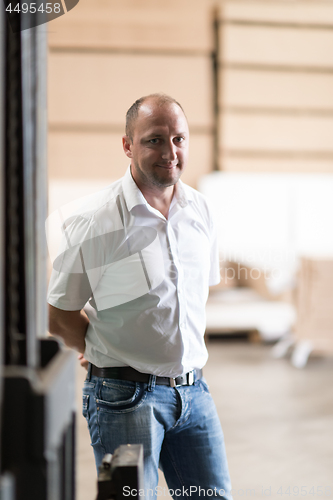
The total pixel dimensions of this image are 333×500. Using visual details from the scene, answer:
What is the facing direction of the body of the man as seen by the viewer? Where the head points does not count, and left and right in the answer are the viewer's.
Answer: facing the viewer and to the right of the viewer
